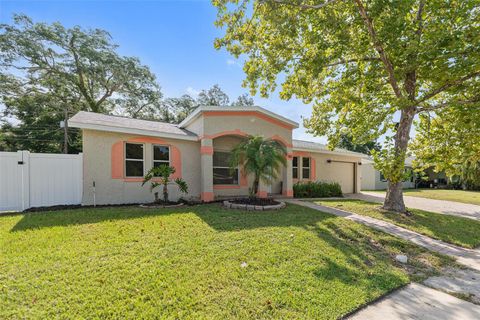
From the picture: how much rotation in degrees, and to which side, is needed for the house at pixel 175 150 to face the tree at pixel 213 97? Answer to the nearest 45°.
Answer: approximately 135° to its left

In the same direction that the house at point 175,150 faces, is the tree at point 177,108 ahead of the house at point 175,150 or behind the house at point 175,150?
behind

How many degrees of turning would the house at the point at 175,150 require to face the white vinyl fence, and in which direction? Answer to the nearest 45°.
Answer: approximately 90° to its right

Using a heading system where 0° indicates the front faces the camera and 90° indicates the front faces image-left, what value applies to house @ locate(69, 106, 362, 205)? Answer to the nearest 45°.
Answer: approximately 315°

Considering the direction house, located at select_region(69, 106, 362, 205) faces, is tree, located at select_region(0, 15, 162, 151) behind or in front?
behind

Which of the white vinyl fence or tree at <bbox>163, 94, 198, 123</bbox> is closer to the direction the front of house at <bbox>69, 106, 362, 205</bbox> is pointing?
the white vinyl fence
